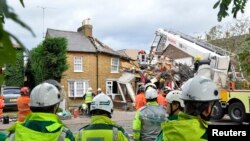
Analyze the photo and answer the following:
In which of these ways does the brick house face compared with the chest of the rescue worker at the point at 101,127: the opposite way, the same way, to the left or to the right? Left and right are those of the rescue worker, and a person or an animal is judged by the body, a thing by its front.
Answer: the opposite way

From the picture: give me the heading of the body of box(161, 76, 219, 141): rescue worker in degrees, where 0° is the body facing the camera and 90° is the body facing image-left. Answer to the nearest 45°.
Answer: approximately 225°

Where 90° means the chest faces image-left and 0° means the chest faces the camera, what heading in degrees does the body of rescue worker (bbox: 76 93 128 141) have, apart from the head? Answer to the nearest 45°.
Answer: approximately 180°

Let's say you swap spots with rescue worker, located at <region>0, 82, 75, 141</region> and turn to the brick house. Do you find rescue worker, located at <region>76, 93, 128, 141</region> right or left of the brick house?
right

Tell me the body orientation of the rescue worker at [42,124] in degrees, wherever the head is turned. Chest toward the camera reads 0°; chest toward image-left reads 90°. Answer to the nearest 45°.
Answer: approximately 180°

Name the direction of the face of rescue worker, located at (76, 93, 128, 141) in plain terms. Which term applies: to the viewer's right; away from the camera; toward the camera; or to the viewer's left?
away from the camera

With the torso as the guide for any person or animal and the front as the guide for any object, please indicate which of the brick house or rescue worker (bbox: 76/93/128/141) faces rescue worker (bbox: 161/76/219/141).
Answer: the brick house

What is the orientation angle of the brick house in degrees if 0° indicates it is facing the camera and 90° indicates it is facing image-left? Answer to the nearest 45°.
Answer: approximately 0°

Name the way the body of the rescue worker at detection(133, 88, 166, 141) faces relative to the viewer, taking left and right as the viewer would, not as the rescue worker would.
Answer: facing away from the viewer

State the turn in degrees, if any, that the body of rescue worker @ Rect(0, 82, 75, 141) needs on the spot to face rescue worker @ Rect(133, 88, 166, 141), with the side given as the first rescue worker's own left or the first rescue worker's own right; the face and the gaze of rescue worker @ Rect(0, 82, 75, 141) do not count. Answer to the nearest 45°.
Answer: approximately 45° to the first rescue worker's own right

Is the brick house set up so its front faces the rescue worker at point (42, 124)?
yes

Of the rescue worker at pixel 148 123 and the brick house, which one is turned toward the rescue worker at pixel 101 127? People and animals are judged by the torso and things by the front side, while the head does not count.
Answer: the brick house
